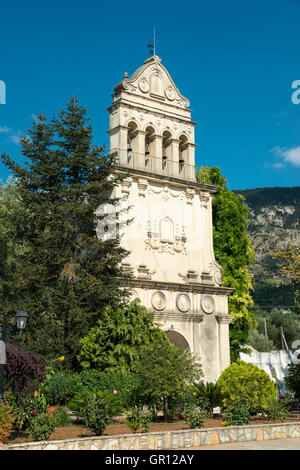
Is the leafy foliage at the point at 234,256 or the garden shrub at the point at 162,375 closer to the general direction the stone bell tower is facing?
the garden shrub

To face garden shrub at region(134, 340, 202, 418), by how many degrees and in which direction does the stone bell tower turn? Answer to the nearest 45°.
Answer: approximately 45° to its right

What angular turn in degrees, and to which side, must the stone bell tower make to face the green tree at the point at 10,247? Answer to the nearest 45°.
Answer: approximately 135° to its right

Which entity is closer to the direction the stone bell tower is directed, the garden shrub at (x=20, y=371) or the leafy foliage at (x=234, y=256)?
the garden shrub

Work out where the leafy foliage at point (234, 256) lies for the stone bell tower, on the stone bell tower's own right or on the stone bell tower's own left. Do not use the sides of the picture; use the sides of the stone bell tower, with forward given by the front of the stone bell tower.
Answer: on the stone bell tower's own left

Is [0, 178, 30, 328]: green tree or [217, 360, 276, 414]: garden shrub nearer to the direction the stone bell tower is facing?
the garden shrub

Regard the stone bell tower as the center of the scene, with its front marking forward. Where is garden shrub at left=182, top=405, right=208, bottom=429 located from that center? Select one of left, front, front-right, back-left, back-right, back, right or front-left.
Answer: front-right

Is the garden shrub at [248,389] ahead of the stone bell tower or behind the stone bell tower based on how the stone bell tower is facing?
ahead

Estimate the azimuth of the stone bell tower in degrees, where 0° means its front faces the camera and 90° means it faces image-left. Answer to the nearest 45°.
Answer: approximately 315°

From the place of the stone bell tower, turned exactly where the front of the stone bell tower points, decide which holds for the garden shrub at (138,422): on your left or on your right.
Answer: on your right

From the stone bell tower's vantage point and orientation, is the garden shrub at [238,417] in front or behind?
in front

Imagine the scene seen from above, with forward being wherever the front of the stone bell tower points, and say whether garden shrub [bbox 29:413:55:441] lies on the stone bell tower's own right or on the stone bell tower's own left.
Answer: on the stone bell tower's own right

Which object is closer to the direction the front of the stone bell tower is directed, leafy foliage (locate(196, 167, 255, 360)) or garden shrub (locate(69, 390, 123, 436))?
the garden shrub

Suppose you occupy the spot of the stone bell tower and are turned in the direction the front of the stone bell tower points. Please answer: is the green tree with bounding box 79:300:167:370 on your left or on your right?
on your right
